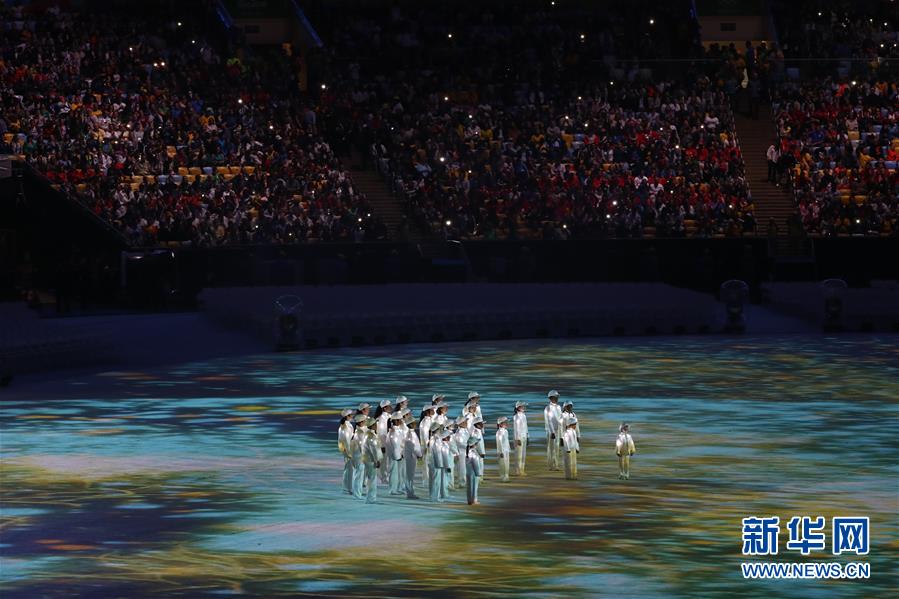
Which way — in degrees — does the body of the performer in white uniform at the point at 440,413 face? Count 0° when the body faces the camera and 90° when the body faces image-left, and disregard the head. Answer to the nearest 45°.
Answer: approximately 315°

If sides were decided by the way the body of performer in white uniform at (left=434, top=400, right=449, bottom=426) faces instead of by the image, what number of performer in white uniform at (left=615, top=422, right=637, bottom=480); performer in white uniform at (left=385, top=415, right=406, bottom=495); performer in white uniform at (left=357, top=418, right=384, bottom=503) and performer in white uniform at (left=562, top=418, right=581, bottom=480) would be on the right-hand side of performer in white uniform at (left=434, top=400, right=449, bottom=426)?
2

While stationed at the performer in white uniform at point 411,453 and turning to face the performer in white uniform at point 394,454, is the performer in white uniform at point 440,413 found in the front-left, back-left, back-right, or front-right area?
back-right

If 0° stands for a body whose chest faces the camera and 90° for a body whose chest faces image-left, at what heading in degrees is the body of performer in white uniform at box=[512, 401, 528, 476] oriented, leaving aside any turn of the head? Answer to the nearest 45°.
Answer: approximately 315°

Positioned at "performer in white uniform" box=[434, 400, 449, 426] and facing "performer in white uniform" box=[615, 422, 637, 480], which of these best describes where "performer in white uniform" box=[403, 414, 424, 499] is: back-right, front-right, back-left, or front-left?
back-right
